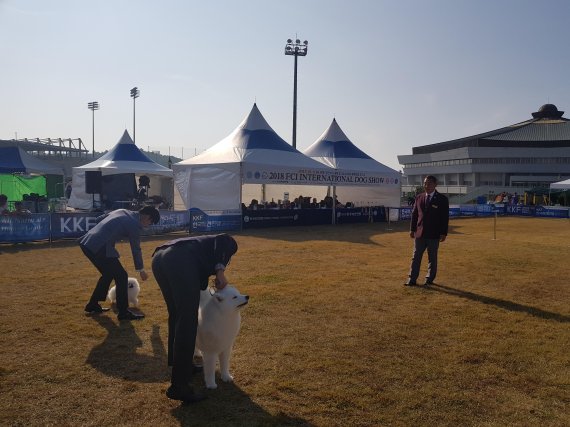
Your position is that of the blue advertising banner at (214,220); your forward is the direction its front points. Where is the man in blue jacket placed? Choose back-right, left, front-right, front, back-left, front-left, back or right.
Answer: front

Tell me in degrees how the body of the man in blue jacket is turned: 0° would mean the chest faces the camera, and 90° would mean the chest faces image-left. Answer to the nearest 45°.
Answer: approximately 270°

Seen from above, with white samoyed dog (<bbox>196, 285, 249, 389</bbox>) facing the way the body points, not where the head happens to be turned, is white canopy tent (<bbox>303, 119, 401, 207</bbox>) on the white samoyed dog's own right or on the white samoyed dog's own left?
on the white samoyed dog's own left

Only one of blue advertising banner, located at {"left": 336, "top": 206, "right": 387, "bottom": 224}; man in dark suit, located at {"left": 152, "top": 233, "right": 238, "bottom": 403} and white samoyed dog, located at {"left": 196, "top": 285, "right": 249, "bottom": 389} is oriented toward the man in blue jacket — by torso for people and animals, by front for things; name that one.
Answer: the blue advertising banner

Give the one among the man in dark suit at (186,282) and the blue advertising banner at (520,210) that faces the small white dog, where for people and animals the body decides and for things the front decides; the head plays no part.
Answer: the blue advertising banner

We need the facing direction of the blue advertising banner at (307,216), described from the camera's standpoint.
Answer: facing the viewer

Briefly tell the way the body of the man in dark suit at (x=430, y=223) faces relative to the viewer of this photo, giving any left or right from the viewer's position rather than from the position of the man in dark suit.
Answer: facing the viewer and to the left of the viewer

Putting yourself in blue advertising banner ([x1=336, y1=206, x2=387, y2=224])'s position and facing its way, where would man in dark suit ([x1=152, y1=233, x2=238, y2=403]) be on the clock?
The man in dark suit is roughly at 12 o'clock from the blue advertising banner.

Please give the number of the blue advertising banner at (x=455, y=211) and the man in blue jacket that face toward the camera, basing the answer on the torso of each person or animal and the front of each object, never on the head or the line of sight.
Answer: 1

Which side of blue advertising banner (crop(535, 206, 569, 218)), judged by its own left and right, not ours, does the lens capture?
front

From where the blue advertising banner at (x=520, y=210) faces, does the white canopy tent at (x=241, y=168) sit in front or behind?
in front

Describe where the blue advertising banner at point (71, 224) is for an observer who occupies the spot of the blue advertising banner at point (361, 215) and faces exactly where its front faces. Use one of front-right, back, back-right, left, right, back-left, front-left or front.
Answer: front-right

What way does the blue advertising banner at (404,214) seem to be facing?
toward the camera
